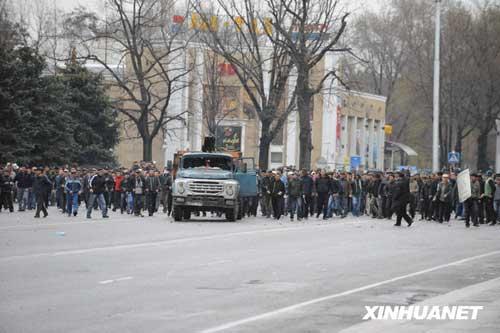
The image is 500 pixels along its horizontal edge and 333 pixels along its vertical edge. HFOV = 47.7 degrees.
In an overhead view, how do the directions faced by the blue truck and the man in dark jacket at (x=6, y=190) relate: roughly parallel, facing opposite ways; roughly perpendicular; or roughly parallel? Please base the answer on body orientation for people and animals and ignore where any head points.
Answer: roughly parallel

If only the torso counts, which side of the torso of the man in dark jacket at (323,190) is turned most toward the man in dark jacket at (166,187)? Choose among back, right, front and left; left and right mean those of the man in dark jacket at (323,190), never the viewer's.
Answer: right

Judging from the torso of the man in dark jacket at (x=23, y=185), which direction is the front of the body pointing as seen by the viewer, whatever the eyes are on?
toward the camera

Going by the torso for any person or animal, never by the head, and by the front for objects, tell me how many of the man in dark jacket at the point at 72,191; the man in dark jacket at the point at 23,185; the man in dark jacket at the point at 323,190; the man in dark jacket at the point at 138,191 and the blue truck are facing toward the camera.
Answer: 5

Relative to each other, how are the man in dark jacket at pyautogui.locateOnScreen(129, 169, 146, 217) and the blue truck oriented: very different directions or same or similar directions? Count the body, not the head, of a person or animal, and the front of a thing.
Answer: same or similar directions

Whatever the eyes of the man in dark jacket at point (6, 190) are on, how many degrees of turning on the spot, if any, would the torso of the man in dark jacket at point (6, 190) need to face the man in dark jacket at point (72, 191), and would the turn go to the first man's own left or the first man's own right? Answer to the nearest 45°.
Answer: approximately 45° to the first man's own left

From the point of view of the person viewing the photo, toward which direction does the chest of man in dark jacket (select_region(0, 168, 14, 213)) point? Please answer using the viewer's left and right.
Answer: facing the viewer

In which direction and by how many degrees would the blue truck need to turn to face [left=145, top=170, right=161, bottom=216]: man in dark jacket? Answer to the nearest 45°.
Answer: approximately 135° to its right

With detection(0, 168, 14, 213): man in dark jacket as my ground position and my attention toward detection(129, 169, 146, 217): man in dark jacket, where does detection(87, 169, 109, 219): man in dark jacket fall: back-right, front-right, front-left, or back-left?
front-right

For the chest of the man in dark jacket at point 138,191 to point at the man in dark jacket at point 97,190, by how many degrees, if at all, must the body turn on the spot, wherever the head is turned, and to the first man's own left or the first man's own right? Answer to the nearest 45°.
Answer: approximately 45° to the first man's own right

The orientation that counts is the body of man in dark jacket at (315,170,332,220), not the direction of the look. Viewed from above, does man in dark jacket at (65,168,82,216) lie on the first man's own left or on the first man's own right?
on the first man's own right

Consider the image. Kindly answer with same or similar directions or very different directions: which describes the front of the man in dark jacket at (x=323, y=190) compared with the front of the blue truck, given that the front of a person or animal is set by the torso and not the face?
same or similar directions

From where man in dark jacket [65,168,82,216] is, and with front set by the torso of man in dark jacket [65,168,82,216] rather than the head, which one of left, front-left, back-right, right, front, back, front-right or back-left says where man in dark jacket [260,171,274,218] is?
left

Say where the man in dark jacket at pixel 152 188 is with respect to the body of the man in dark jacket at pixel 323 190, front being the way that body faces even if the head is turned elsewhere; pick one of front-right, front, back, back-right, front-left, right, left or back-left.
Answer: right

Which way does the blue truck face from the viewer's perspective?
toward the camera
